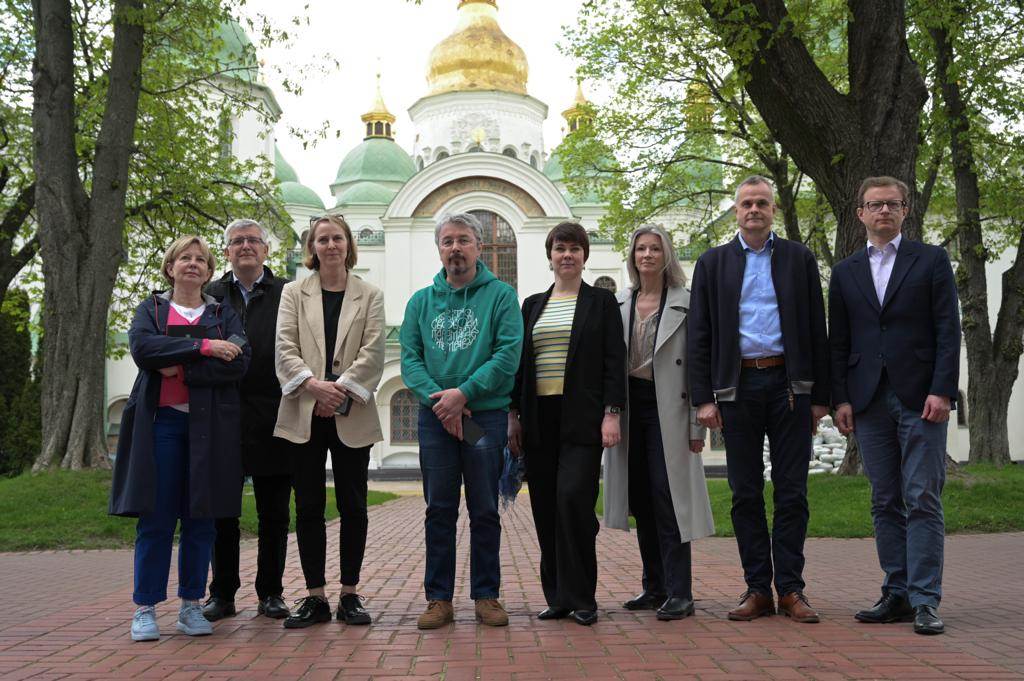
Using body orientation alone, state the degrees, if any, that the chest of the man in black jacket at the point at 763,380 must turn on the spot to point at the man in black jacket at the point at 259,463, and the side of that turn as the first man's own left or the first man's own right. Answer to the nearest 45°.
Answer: approximately 90° to the first man's own right

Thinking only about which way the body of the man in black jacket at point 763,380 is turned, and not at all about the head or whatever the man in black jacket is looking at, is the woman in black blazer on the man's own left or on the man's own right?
on the man's own right

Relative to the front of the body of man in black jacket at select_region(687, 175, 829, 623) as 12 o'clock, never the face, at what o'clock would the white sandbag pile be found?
The white sandbag pile is roughly at 6 o'clock from the man in black jacket.

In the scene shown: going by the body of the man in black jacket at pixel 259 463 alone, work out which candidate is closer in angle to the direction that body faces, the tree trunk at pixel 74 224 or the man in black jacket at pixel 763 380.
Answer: the man in black jacket

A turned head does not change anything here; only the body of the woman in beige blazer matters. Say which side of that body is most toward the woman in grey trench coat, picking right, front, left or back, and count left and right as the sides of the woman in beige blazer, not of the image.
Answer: left

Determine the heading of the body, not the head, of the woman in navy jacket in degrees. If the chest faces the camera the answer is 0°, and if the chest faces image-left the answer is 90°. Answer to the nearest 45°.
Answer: approximately 0°

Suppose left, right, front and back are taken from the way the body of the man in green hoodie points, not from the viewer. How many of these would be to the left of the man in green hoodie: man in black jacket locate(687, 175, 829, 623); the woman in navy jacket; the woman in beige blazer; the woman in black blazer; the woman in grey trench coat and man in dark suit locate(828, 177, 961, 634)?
4
